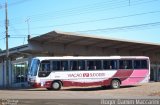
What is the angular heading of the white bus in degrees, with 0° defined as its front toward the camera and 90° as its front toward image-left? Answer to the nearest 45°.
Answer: approximately 45°
